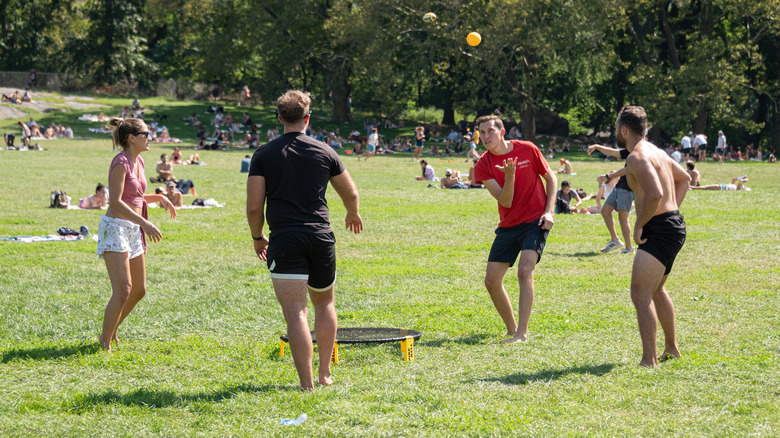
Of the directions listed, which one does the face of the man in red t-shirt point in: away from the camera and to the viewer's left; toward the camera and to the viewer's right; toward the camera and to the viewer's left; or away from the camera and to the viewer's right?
toward the camera and to the viewer's left

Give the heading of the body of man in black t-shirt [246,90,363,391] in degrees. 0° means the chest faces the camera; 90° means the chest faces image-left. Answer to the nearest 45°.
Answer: approximately 180°

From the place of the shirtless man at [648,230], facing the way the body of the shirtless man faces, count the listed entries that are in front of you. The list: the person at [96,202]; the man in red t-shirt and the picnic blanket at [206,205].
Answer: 3

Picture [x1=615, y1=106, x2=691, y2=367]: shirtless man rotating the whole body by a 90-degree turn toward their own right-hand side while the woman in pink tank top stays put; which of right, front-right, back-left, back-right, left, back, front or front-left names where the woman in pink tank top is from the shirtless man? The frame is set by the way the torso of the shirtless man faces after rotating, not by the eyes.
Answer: back-left

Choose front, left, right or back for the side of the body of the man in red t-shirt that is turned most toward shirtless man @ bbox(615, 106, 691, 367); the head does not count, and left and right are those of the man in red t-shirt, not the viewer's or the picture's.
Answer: left

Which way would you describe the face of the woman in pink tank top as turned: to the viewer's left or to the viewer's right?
to the viewer's right

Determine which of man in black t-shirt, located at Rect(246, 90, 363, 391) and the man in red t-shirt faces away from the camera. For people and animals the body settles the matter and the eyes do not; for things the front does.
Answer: the man in black t-shirt

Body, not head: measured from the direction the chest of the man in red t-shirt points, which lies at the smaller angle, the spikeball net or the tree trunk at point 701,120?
the spikeball net

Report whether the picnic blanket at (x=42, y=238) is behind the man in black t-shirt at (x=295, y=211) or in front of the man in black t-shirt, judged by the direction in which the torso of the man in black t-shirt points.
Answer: in front

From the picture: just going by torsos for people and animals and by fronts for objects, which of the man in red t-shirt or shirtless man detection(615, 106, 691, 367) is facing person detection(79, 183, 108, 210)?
the shirtless man

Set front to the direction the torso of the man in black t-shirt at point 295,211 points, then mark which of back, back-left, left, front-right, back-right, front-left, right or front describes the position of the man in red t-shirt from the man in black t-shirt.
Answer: front-right

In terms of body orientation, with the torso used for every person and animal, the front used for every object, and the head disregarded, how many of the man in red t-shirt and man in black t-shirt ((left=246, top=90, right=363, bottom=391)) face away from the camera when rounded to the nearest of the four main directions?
1

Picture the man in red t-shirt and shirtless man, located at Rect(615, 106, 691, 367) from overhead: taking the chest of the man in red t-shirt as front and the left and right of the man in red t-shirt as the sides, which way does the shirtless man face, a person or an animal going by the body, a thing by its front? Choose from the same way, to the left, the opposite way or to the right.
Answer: to the right

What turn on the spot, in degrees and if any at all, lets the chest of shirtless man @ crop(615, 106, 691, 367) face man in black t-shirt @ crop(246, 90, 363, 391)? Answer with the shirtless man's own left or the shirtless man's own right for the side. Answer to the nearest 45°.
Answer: approximately 90° to the shirtless man's own left

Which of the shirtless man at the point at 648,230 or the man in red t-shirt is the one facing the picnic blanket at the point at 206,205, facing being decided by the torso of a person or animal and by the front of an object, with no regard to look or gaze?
the shirtless man

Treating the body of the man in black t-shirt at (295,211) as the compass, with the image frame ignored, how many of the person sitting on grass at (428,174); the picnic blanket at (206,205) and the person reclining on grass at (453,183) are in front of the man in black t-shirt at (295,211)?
3

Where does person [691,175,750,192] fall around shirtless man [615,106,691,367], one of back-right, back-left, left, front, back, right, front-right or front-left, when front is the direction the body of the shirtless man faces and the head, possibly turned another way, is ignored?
front-right

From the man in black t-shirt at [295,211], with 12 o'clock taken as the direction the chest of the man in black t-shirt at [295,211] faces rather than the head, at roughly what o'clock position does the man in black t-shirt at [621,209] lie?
the man in black t-shirt at [621,209] is roughly at 1 o'clock from the man in black t-shirt at [295,211].
